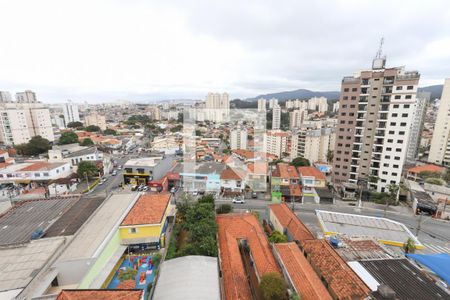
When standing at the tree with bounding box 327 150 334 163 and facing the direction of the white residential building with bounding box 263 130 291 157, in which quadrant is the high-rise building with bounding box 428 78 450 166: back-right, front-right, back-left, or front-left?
back-right

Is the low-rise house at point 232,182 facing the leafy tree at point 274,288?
yes

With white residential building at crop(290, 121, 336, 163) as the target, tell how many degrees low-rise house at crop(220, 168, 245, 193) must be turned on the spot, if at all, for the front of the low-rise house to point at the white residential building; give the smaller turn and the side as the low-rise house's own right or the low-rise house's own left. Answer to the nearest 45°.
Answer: approximately 135° to the low-rise house's own left

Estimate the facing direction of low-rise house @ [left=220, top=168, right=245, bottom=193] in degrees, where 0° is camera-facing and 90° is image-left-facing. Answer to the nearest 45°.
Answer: approximately 0°

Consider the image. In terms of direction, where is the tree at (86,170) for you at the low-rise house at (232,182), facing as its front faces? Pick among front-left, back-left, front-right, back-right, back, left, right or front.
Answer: right

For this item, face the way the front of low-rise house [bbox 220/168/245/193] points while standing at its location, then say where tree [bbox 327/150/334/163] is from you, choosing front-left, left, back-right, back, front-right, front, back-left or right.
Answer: back-left

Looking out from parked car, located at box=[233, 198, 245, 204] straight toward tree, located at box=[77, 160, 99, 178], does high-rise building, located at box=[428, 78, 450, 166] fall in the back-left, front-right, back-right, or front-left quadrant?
back-right

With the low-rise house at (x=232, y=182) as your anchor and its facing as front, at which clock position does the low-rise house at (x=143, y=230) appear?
the low-rise house at (x=143, y=230) is roughly at 1 o'clock from the low-rise house at (x=232, y=182).

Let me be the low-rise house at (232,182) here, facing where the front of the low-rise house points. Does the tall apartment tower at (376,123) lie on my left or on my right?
on my left

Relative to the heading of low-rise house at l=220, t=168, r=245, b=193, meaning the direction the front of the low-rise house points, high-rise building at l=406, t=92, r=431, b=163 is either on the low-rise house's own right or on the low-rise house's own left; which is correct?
on the low-rise house's own left

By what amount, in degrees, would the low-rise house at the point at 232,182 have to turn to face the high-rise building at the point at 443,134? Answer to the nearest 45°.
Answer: approximately 135° to its left

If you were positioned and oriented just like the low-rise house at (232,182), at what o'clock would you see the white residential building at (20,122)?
The white residential building is roughly at 4 o'clock from the low-rise house.

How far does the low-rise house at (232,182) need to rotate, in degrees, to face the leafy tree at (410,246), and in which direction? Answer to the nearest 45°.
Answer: approximately 45° to its left

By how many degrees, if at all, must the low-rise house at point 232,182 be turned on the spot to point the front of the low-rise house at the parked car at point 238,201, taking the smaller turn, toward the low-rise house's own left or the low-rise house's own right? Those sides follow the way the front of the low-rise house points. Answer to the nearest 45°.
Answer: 0° — it already faces it
